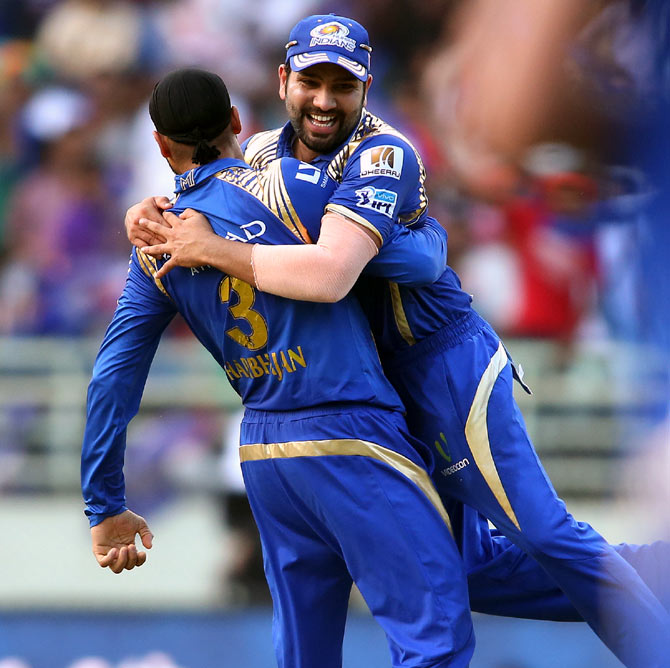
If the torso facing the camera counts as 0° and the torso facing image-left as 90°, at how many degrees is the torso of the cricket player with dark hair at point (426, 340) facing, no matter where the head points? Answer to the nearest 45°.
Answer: approximately 45°
